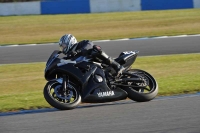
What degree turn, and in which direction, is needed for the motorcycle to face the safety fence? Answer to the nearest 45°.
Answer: approximately 90° to its right

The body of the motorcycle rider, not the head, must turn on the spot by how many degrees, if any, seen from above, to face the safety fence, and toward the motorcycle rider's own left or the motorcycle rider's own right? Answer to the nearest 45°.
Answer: approximately 90° to the motorcycle rider's own right

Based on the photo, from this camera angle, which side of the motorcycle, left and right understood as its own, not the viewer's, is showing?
left

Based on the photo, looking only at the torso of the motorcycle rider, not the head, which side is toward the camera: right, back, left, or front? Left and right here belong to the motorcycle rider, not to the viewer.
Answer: left
